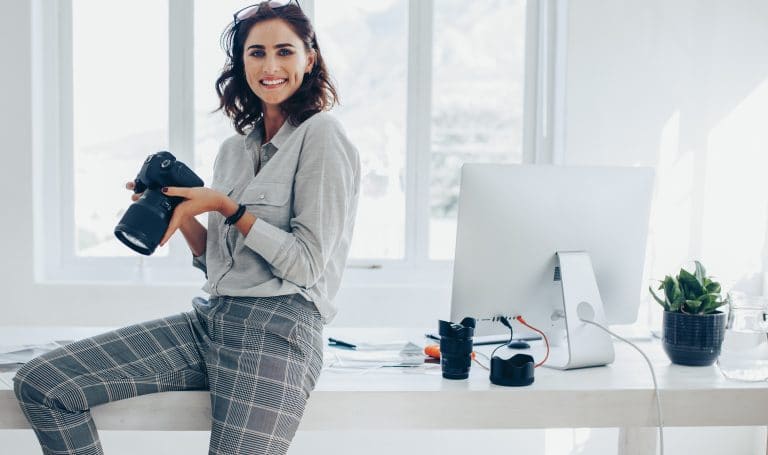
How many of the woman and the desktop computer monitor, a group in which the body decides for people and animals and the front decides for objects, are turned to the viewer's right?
0

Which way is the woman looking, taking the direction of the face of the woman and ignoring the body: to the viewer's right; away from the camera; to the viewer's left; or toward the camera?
toward the camera

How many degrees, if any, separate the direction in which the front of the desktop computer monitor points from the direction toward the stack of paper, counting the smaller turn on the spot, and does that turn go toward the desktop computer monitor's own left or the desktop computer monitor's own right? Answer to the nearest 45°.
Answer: approximately 45° to the desktop computer monitor's own left

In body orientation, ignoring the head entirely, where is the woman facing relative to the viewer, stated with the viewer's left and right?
facing the viewer and to the left of the viewer

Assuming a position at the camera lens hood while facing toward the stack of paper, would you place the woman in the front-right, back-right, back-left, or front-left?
front-left

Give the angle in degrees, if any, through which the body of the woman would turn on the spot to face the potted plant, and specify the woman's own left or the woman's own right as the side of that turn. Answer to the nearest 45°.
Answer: approximately 135° to the woman's own left

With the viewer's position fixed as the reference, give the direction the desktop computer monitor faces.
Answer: facing away from the viewer and to the left of the viewer

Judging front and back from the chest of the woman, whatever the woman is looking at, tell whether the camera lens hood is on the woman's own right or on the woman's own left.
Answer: on the woman's own left
